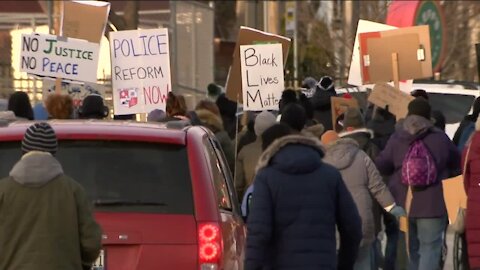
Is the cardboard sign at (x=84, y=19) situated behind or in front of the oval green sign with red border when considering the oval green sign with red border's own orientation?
in front

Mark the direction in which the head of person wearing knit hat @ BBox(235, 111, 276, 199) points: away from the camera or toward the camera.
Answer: away from the camera

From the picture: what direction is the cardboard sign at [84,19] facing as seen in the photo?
away from the camera

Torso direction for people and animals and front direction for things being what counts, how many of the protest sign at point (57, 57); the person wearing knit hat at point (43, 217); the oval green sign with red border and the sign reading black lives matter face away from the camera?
1

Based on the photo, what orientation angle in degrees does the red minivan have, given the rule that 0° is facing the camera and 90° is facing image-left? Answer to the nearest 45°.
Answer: approximately 180°

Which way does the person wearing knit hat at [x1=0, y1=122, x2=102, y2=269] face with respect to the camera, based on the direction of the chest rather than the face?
away from the camera

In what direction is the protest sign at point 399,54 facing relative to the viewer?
away from the camera

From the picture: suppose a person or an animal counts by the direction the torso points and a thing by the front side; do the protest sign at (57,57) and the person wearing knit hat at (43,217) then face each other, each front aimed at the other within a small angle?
yes

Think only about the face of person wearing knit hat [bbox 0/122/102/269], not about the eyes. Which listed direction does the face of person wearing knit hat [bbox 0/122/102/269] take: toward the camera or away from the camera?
away from the camera

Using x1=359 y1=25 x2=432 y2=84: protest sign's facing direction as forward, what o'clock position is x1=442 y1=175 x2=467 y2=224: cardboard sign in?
The cardboard sign is roughly at 6 o'clock from the protest sign.
